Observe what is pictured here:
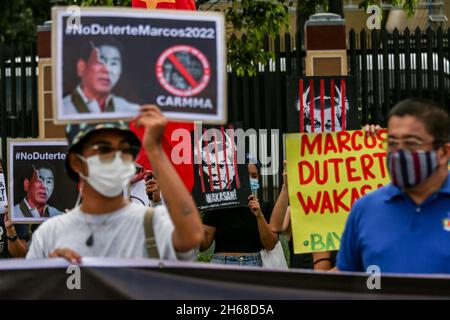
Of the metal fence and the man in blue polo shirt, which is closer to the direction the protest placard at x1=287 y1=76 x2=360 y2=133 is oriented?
the man in blue polo shirt

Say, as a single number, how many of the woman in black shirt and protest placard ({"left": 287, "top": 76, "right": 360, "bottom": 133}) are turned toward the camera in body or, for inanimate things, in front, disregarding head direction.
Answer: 2

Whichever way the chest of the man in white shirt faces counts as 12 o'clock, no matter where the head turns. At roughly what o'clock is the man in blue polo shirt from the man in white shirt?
The man in blue polo shirt is roughly at 9 o'clock from the man in white shirt.

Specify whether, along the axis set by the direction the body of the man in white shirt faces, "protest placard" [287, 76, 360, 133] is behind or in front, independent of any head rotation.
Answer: behind

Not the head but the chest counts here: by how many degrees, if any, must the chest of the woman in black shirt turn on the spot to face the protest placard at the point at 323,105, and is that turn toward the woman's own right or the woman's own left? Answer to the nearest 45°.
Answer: approximately 135° to the woman's own left

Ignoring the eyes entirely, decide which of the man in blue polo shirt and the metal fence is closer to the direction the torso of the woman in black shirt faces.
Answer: the man in blue polo shirt

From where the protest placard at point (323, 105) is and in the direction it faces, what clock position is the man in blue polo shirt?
The man in blue polo shirt is roughly at 12 o'clock from the protest placard.

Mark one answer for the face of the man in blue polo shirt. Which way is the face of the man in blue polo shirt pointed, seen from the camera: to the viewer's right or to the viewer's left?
to the viewer's left

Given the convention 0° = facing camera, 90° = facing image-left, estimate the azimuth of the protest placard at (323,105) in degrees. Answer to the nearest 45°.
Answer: approximately 0°

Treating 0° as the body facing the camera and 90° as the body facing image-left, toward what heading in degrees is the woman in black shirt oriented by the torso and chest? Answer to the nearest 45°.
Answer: approximately 0°
